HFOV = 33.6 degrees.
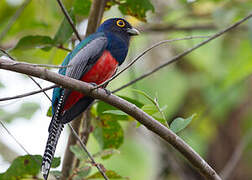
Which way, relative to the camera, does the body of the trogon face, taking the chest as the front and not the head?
to the viewer's right

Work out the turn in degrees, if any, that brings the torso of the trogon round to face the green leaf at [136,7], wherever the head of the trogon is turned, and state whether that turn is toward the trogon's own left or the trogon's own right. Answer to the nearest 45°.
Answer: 0° — it already faces it
